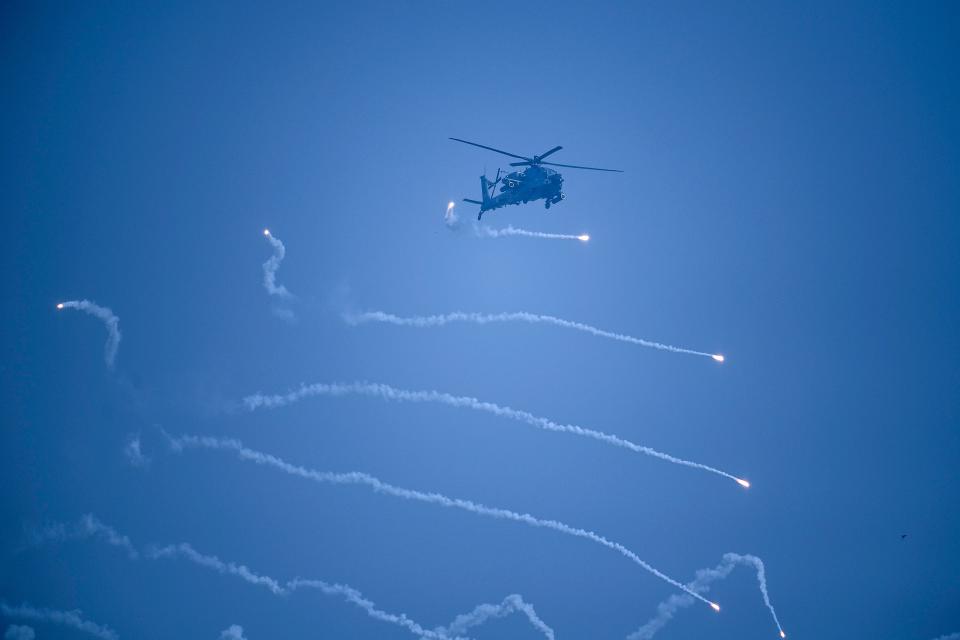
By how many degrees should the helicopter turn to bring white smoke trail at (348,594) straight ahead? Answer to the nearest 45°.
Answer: approximately 180°

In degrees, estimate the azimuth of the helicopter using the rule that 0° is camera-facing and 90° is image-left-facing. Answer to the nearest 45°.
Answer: approximately 315°

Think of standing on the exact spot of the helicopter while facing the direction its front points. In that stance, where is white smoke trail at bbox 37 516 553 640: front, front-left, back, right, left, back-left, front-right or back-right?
back

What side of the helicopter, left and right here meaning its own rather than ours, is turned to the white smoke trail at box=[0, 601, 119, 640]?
back

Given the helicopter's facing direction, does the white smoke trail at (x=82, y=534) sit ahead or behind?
behind
